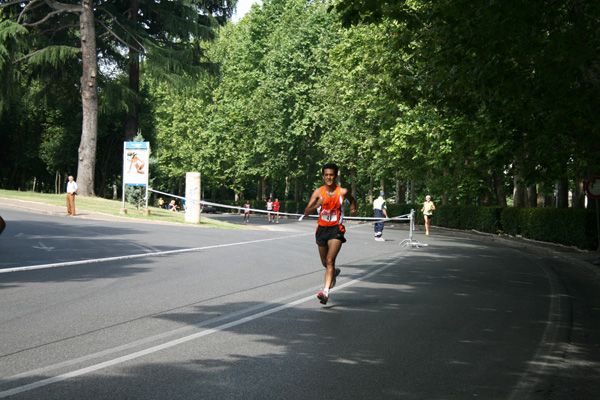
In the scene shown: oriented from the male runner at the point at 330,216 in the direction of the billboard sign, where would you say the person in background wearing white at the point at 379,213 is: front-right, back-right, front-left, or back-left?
front-right

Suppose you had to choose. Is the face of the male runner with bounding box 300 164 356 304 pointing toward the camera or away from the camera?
toward the camera

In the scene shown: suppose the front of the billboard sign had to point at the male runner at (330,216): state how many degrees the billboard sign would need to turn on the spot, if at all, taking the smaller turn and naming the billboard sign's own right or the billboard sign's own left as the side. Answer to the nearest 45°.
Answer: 0° — it already faces them

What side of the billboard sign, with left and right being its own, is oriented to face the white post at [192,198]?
left

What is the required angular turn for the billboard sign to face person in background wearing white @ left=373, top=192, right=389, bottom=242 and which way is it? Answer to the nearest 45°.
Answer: approximately 45° to its left

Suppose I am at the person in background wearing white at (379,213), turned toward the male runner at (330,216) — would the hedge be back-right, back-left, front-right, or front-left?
back-left

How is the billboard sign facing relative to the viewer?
toward the camera

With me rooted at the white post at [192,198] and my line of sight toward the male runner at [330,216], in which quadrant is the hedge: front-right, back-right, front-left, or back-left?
front-left

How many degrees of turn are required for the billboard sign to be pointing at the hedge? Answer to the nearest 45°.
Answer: approximately 90° to its left

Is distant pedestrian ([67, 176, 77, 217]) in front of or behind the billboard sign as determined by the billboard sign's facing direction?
in front

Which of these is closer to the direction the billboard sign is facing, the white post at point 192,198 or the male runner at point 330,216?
the male runner

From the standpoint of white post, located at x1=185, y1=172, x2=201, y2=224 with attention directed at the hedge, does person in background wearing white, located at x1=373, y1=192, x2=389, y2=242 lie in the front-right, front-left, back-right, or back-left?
front-right
